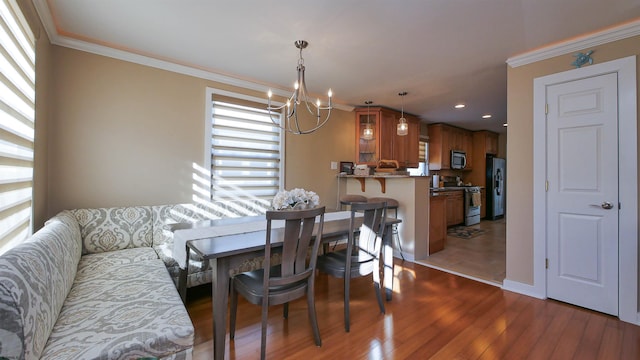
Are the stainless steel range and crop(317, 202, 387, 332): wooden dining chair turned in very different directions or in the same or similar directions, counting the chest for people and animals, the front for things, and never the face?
very different directions

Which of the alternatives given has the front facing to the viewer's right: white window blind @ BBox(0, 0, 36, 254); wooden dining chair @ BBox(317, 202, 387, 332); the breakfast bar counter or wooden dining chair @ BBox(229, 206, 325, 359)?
the white window blind

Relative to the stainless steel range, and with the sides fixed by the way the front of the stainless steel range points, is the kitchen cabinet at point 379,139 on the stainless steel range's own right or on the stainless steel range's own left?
on the stainless steel range's own right

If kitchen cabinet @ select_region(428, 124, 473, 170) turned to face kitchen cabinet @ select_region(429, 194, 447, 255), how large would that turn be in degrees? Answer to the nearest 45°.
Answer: approximately 45° to its right

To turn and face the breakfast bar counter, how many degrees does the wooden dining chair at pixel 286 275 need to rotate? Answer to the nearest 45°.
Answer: approximately 90° to its right

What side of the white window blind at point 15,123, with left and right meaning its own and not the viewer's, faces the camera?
right

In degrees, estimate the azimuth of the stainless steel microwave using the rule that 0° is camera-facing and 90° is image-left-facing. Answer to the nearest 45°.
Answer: approximately 315°

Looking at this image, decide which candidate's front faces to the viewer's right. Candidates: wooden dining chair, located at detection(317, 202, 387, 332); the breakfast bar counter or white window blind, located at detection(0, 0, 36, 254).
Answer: the white window blind
